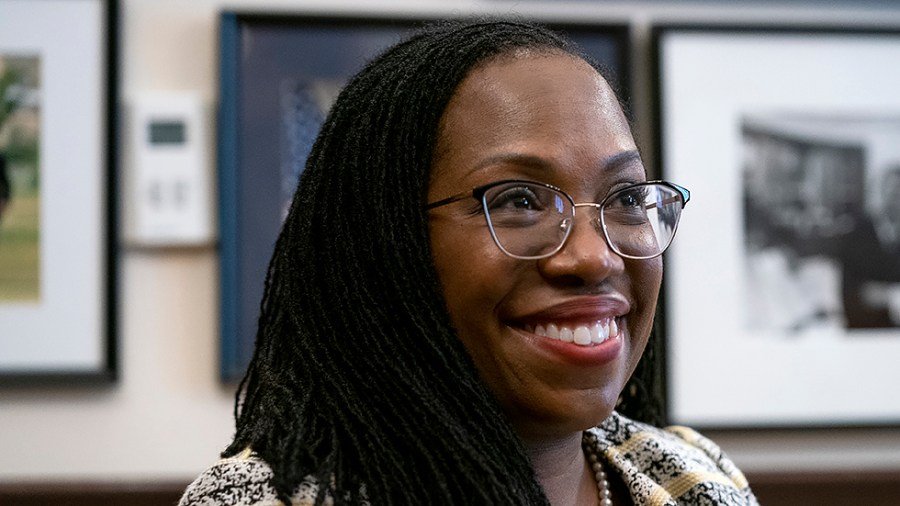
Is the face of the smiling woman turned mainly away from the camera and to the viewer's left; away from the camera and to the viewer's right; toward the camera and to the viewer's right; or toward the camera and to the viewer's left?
toward the camera and to the viewer's right

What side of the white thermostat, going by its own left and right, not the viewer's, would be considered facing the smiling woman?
front

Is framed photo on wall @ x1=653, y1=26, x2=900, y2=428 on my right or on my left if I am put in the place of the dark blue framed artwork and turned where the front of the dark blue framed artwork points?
on my left

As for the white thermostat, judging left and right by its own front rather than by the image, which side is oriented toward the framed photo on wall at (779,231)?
left

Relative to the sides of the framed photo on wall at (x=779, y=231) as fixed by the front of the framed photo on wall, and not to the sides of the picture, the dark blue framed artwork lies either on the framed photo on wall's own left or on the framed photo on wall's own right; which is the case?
on the framed photo on wall's own right
